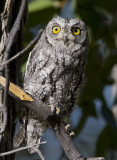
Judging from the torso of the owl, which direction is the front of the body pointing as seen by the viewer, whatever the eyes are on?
toward the camera
